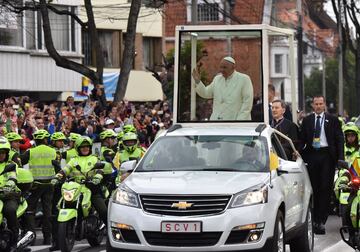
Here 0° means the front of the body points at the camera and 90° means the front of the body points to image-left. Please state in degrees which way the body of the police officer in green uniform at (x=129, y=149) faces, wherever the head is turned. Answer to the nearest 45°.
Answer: approximately 0°

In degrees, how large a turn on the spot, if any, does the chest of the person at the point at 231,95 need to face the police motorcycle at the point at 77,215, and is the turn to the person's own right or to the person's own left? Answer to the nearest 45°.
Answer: approximately 45° to the person's own right

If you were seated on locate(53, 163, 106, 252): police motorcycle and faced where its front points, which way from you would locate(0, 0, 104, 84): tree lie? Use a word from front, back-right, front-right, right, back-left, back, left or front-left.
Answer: back-right

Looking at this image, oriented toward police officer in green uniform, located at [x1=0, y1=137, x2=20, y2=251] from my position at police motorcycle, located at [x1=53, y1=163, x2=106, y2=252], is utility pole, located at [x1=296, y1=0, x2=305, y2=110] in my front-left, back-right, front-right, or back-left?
back-right
